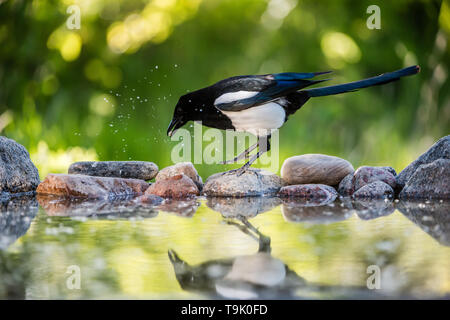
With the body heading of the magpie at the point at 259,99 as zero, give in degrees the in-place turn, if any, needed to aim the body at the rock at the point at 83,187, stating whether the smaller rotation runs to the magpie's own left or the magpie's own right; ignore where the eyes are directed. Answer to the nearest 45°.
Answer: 0° — it already faces it

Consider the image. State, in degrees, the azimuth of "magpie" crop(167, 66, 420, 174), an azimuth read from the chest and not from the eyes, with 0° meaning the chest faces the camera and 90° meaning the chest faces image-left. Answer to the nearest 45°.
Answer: approximately 90°

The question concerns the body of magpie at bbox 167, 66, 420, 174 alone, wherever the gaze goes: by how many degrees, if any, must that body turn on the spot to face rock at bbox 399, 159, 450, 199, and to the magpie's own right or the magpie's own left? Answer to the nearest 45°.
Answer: approximately 180°

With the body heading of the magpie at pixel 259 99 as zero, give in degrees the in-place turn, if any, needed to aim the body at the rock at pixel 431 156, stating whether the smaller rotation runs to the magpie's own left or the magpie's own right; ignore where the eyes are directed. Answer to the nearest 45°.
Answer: approximately 180°

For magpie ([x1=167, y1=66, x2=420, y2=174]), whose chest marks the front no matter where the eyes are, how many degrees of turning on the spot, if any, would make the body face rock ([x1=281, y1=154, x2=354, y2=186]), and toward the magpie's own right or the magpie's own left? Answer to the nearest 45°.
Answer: approximately 135° to the magpie's own right
